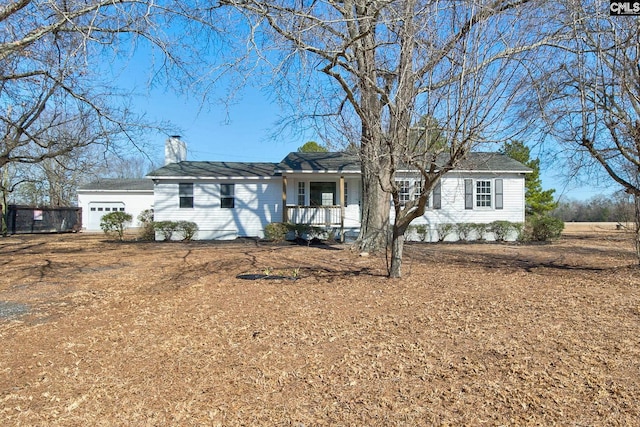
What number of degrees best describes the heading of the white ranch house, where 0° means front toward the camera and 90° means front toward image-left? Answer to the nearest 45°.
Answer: approximately 0°

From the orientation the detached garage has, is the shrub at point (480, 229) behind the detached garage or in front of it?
in front

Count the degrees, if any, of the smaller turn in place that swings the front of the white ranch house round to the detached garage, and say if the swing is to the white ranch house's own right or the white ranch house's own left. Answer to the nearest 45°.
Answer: approximately 135° to the white ranch house's own right

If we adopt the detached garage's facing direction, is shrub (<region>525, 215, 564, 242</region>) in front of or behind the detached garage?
in front

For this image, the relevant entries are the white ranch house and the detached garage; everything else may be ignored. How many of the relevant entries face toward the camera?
2

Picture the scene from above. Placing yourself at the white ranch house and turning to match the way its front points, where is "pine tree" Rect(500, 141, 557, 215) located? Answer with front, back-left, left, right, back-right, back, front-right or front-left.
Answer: back-left

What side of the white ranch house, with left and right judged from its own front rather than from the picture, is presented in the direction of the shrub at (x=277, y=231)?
front

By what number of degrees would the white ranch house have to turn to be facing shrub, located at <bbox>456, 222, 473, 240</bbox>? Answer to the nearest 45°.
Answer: approximately 90° to its left

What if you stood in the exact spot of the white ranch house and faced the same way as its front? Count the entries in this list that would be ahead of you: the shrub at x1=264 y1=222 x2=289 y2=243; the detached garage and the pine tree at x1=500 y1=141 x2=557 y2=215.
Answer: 1
